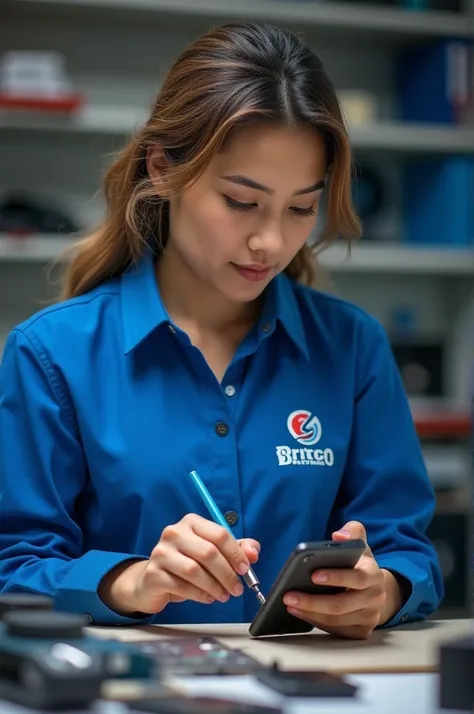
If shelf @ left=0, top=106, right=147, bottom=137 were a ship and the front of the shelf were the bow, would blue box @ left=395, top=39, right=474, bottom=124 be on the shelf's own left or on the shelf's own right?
on the shelf's own left

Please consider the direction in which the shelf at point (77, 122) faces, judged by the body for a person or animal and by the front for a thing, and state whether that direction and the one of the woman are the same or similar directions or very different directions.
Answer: same or similar directions

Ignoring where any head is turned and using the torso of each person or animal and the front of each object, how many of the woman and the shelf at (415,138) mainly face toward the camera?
2

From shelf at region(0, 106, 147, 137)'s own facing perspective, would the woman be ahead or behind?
ahead

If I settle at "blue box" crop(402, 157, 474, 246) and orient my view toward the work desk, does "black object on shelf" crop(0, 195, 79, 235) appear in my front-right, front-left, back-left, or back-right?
front-right

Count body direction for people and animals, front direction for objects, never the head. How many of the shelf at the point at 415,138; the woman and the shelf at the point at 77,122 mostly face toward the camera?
3

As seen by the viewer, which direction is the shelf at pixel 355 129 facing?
toward the camera

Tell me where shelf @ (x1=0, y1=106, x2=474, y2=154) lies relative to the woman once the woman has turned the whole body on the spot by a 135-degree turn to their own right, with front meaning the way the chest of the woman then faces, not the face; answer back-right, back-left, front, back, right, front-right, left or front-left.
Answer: front-right

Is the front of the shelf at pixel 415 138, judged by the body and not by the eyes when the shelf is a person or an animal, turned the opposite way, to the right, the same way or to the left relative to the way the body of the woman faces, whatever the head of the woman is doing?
the same way

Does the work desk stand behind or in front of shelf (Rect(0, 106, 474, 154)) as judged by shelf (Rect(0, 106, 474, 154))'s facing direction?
in front

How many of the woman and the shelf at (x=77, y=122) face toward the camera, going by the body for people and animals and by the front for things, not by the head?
2

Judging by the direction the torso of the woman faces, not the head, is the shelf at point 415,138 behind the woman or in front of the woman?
behind
